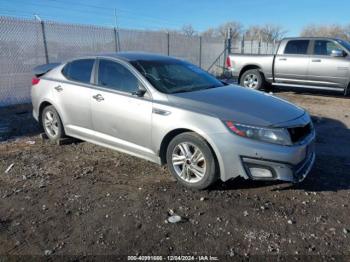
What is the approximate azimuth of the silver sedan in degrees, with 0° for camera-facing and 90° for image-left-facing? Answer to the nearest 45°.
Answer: approximately 315°

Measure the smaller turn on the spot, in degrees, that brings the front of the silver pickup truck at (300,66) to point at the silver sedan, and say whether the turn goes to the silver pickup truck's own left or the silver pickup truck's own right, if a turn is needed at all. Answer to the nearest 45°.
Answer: approximately 90° to the silver pickup truck's own right

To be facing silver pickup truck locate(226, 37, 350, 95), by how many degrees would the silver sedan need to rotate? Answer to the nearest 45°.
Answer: approximately 90° to its left

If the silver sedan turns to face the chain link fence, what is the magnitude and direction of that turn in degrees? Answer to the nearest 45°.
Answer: approximately 180°

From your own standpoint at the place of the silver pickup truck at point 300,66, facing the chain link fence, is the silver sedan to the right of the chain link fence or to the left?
left

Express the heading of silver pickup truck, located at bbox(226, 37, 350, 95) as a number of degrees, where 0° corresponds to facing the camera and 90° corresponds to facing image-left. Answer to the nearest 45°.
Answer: approximately 270°
